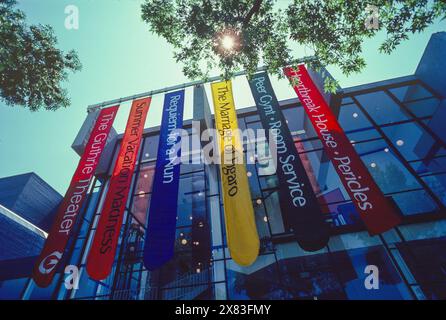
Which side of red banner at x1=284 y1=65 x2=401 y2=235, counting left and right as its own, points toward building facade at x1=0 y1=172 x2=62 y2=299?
right

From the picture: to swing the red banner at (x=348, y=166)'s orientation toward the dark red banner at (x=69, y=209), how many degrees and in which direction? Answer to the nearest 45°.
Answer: approximately 45° to its right

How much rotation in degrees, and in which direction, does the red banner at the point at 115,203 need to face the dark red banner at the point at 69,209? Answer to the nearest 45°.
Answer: approximately 135° to its right

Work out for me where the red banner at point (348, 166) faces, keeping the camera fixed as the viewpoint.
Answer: facing the viewer

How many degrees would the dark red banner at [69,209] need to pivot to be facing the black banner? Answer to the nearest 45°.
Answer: approximately 45° to its left

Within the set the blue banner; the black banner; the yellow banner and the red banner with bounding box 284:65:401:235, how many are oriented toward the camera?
4

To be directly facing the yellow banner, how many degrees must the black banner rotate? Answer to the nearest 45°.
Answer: approximately 90° to its right
